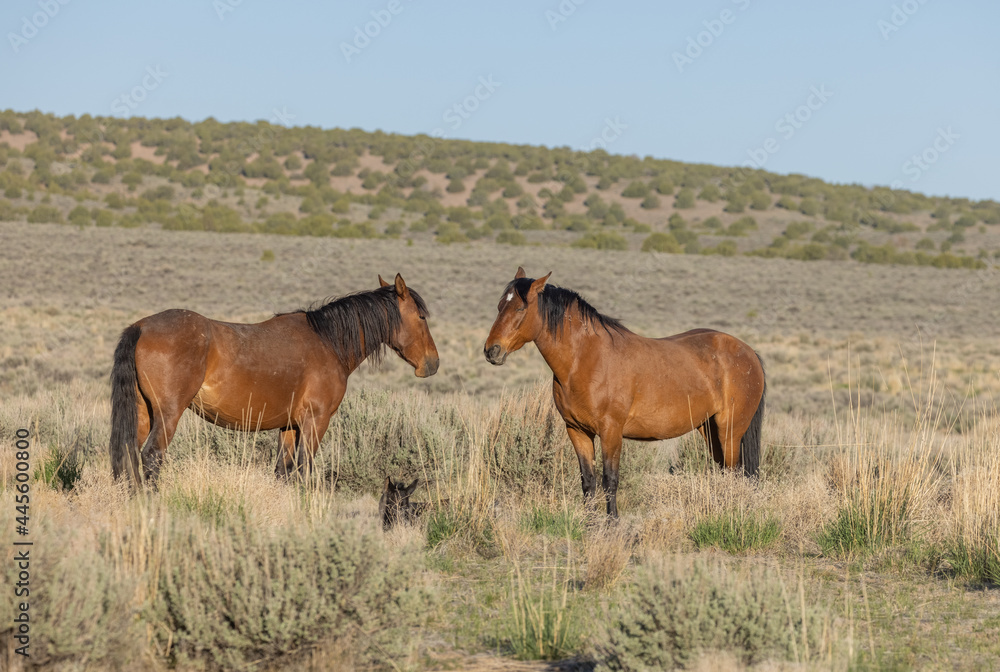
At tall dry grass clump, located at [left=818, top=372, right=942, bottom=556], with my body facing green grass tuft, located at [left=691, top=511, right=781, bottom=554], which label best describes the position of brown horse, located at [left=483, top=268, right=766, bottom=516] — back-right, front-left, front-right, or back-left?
front-right

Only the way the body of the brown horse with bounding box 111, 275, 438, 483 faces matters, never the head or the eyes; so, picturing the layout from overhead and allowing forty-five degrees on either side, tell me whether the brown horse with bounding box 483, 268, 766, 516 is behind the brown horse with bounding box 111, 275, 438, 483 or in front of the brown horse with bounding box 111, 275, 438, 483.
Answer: in front

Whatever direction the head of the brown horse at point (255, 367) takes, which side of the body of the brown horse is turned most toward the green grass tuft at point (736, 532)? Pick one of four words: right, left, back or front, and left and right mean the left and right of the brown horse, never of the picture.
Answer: right

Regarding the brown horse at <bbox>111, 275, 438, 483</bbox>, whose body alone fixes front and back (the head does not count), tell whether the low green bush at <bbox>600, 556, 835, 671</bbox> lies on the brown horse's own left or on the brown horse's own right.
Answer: on the brown horse's own right

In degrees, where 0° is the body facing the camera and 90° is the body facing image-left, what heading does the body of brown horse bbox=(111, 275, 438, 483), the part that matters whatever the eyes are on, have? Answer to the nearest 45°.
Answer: approximately 270°

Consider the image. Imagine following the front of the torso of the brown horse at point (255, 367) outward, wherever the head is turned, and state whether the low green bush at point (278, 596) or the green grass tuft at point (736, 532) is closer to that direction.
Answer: the green grass tuft

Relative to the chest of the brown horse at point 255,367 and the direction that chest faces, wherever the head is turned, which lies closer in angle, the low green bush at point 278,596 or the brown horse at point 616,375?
the brown horse

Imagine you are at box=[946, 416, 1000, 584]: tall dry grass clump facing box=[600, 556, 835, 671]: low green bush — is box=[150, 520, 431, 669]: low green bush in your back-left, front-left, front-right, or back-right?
front-right

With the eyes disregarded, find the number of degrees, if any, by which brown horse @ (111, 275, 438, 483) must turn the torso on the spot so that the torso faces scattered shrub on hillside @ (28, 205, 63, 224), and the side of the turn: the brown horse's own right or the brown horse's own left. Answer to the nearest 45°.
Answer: approximately 90° to the brown horse's own left

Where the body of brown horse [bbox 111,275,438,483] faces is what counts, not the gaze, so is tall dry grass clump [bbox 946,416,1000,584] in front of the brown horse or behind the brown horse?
in front

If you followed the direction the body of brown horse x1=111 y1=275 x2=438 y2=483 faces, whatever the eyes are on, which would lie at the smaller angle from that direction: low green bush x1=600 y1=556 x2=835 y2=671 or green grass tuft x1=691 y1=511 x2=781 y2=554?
the green grass tuft

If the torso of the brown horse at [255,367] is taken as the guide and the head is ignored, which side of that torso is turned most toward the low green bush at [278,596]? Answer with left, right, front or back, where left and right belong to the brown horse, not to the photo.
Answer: right

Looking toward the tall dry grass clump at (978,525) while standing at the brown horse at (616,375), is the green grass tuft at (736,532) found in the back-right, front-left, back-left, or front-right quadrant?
front-right

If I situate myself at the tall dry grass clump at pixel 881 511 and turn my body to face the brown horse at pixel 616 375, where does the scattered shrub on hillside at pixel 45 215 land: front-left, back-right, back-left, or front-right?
front-right
